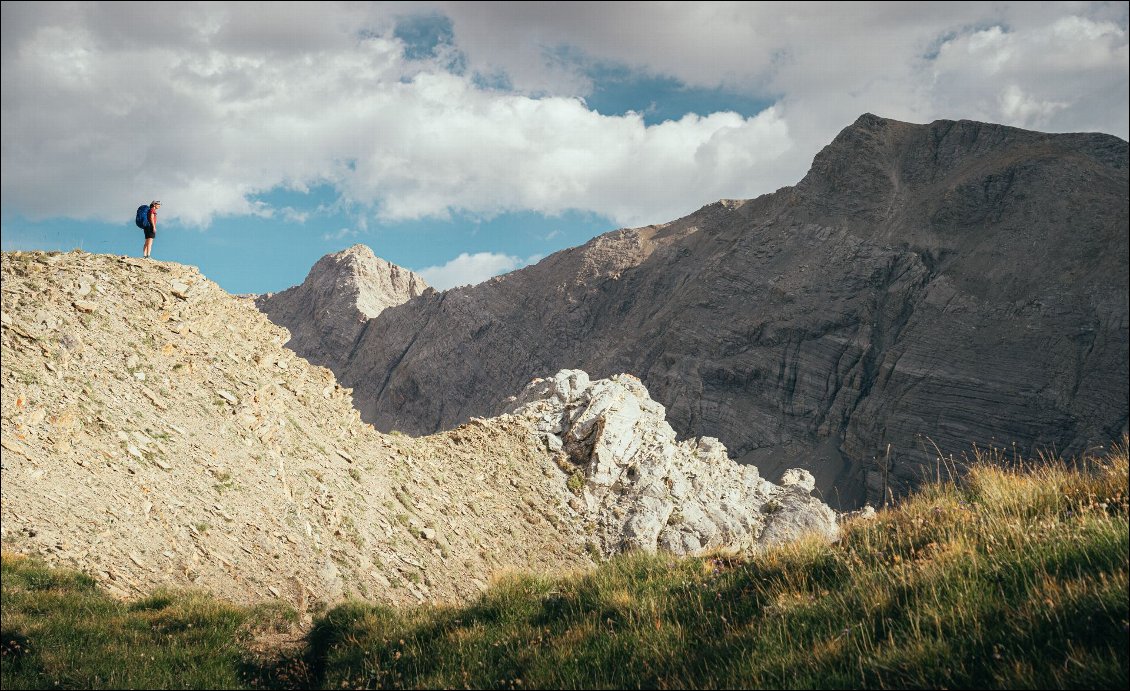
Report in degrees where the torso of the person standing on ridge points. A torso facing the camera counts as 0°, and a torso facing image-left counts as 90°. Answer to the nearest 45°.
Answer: approximately 270°
